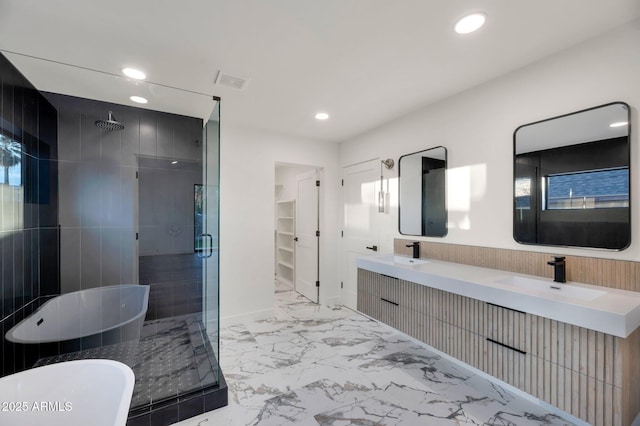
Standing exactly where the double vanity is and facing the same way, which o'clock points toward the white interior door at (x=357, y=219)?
The white interior door is roughly at 3 o'clock from the double vanity.

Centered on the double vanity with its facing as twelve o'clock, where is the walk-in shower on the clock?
The walk-in shower is roughly at 1 o'clock from the double vanity.

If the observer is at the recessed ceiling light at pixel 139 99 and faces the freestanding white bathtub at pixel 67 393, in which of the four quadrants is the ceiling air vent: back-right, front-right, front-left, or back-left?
front-left

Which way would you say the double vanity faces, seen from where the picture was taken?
facing the viewer and to the left of the viewer

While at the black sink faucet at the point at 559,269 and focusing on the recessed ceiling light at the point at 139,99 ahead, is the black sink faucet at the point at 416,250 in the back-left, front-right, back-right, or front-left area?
front-right

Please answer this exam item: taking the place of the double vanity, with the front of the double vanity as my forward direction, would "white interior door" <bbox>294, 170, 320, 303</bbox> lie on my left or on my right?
on my right

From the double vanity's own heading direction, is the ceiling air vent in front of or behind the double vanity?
in front

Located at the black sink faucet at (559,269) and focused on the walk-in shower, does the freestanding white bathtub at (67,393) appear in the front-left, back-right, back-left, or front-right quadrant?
front-left

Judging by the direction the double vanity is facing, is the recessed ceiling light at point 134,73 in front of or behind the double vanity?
in front

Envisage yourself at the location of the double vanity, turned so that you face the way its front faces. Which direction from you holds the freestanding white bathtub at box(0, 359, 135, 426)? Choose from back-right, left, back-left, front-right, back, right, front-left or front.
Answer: front
